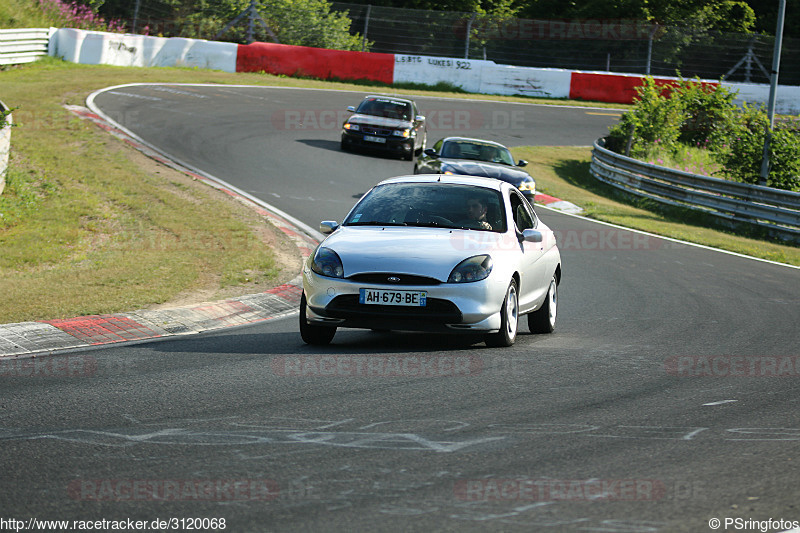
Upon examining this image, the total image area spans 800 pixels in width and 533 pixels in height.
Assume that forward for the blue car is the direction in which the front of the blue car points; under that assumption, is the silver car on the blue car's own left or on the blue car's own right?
on the blue car's own right

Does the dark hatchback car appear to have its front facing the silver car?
yes

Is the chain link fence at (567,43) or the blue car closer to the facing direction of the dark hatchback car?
the blue car

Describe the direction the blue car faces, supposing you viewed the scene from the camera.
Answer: facing the viewer and to the right of the viewer

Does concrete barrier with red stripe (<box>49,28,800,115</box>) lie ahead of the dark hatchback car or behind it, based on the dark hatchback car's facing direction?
behind

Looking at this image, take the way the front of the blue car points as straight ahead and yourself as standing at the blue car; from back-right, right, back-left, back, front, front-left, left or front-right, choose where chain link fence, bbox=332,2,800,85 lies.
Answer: back-left

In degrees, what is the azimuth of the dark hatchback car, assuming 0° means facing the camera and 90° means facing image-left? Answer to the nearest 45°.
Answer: approximately 0°

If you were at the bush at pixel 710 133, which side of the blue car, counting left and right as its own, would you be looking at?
left

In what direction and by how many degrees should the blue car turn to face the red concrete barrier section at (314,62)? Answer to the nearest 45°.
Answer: approximately 135° to its left

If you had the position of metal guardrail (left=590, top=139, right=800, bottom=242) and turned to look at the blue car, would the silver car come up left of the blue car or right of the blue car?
left

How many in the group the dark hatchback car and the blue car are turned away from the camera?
0

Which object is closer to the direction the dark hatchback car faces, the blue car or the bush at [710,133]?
the blue car

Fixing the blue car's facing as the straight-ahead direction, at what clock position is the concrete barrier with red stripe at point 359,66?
The concrete barrier with red stripe is roughly at 7 o'clock from the blue car.

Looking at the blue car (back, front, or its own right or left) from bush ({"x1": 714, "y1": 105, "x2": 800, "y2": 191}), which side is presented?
left
